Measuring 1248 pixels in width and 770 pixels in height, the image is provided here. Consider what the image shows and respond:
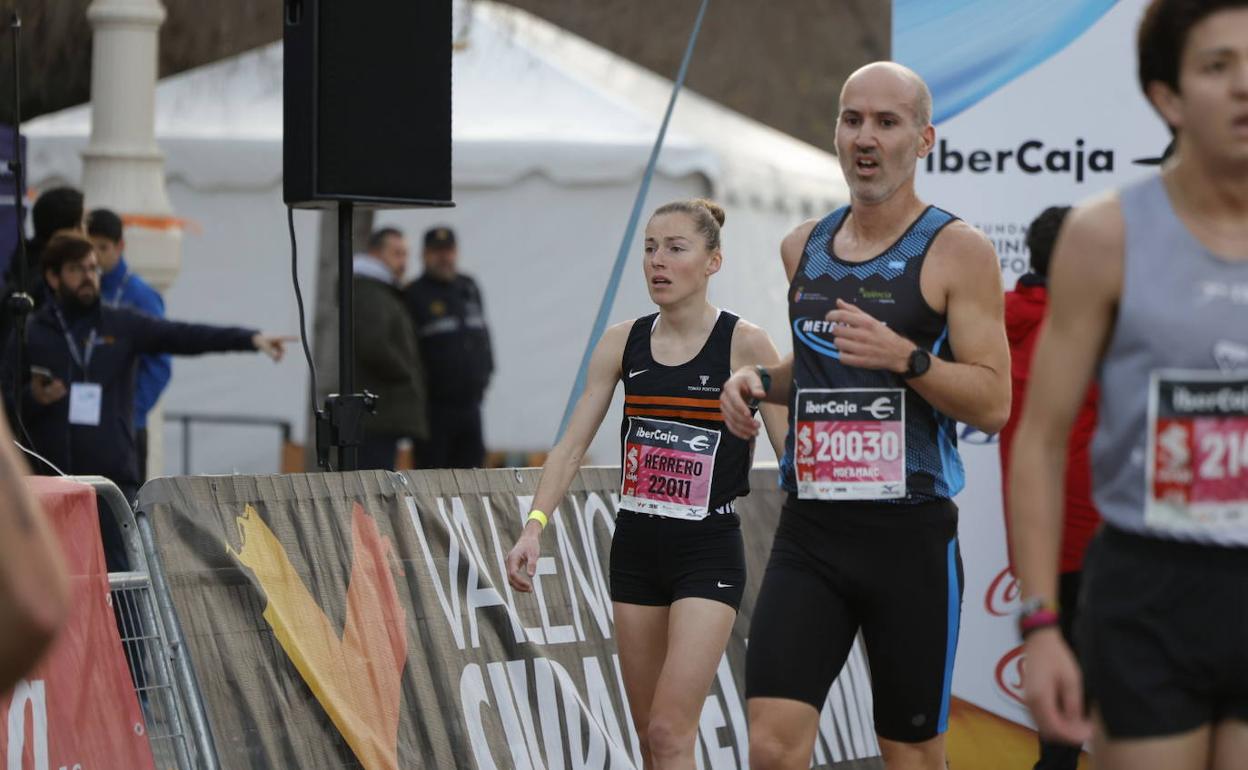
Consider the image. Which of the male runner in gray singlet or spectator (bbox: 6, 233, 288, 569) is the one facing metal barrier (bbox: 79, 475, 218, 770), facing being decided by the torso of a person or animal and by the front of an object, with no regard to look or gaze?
the spectator

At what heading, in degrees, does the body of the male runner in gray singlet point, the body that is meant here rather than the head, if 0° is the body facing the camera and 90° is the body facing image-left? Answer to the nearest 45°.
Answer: approximately 315°

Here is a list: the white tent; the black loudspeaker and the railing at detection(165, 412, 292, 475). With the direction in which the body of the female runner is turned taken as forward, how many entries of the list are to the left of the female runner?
0

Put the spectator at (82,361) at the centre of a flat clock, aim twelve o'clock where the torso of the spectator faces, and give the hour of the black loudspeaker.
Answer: The black loudspeaker is roughly at 11 o'clock from the spectator.

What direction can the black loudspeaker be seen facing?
toward the camera

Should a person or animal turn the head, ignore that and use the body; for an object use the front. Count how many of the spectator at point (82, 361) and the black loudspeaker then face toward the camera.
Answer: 2

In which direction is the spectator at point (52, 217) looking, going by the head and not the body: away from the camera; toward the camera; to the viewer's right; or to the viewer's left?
away from the camera

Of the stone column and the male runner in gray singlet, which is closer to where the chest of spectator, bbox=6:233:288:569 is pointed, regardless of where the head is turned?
the male runner in gray singlet

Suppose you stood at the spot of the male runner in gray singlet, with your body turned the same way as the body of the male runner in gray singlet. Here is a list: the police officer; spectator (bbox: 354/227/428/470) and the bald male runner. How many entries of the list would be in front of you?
0

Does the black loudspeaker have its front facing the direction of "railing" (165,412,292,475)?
no

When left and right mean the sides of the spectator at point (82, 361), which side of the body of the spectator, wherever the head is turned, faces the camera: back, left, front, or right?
front

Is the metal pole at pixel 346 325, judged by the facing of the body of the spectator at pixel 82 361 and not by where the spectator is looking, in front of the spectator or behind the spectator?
in front

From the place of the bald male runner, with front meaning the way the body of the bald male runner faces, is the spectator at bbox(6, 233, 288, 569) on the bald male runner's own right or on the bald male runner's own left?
on the bald male runner's own right

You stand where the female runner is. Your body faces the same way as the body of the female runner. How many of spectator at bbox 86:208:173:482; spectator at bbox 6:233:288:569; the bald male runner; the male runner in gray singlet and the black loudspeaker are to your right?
3

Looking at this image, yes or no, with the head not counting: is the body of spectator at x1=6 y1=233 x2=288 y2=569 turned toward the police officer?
no
